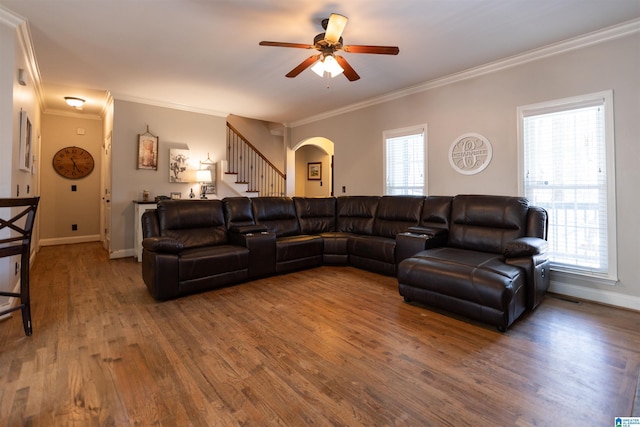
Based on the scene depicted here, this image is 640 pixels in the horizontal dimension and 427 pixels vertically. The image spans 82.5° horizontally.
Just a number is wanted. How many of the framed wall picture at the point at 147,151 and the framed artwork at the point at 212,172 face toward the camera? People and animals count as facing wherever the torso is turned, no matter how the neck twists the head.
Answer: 2

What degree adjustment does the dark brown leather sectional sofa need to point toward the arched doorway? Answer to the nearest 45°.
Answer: approximately 180°

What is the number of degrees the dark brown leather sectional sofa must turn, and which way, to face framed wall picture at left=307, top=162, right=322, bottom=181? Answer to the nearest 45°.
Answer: approximately 180°

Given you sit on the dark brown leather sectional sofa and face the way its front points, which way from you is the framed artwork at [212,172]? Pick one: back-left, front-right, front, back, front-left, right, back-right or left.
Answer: back-right

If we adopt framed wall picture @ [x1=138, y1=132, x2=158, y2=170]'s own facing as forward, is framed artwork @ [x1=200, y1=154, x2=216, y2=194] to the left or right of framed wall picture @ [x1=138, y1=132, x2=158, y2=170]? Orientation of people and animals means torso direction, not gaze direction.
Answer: on its left

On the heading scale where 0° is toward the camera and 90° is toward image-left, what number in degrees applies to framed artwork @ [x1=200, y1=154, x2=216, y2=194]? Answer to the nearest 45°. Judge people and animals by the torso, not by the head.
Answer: approximately 0°

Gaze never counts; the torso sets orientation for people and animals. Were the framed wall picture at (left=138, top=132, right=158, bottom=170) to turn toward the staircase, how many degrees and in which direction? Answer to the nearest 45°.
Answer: approximately 135° to its left

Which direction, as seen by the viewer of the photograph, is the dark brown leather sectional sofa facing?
facing the viewer

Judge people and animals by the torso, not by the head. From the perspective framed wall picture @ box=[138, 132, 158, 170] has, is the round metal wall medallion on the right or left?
on its left

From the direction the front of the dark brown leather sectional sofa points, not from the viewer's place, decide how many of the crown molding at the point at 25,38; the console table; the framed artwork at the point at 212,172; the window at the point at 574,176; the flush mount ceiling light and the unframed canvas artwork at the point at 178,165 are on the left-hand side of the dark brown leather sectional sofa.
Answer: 1

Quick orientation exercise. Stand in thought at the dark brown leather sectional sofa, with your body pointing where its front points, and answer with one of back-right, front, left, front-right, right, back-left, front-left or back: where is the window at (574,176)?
left

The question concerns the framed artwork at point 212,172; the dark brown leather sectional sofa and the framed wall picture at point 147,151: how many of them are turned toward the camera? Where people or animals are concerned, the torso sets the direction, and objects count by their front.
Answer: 3

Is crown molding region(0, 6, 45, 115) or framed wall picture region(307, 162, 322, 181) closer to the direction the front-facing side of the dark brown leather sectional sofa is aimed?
the crown molding

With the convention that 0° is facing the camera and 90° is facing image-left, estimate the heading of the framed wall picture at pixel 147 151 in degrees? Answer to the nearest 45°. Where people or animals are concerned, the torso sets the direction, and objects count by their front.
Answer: approximately 0°

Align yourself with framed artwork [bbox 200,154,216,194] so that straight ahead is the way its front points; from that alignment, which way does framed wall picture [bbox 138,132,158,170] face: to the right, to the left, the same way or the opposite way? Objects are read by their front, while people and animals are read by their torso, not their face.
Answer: the same way
